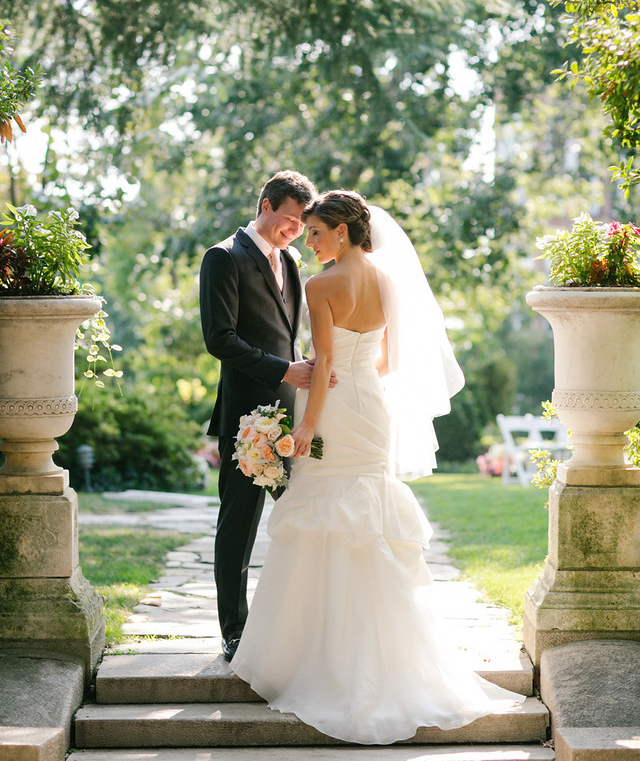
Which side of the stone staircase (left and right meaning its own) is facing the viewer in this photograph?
front

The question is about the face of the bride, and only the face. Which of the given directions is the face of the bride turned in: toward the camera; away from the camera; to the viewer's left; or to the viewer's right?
to the viewer's left

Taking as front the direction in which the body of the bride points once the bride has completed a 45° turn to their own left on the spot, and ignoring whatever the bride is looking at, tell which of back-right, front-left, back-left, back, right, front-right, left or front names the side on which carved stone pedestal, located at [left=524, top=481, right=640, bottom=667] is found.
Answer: back

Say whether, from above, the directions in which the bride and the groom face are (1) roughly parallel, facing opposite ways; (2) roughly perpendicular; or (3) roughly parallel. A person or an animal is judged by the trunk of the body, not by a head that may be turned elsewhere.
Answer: roughly parallel, facing opposite ways

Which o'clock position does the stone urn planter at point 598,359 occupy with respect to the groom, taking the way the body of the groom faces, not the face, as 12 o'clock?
The stone urn planter is roughly at 11 o'clock from the groom.

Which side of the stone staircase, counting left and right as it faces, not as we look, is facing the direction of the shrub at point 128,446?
back

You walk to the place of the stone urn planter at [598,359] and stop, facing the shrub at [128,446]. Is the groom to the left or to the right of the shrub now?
left

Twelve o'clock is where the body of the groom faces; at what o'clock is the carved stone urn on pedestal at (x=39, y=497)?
The carved stone urn on pedestal is roughly at 4 o'clock from the groom.

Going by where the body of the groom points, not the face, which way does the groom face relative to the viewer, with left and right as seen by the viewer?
facing the viewer and to the right of the viewer

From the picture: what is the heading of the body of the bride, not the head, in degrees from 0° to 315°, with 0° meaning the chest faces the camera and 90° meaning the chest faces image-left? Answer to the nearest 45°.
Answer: approximately 135°

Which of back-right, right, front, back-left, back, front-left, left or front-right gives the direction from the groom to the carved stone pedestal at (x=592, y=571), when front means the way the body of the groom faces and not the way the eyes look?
front-left
